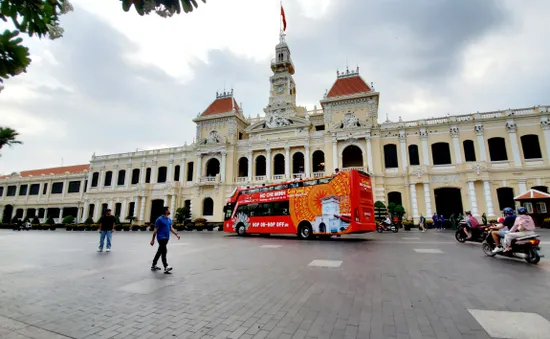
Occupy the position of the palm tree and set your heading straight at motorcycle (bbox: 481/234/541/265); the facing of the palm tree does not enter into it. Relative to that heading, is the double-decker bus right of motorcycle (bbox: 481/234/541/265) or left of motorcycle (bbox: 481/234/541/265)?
left

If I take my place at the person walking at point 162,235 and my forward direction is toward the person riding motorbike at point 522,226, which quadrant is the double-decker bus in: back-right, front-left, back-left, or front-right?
front-left

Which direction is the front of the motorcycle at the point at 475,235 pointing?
to the viewer's left

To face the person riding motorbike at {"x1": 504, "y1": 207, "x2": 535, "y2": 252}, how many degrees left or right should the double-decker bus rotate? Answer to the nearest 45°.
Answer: approximately 180°

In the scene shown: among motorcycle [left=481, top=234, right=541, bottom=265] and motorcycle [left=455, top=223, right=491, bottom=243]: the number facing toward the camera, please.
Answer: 0

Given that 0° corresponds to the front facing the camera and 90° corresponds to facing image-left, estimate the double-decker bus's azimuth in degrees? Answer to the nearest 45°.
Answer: approximately 135°

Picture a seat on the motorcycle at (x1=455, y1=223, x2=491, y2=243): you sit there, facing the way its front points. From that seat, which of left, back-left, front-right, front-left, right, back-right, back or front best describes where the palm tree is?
front

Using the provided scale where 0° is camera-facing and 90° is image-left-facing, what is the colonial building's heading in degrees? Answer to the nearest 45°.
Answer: approximately 45°

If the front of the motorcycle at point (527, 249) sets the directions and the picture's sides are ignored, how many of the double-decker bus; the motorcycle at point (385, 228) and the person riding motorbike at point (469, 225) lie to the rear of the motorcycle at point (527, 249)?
0

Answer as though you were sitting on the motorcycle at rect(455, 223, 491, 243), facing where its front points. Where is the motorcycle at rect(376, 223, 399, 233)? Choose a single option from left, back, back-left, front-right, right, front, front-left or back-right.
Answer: front-right

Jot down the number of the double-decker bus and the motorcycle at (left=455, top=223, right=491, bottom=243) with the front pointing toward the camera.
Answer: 0

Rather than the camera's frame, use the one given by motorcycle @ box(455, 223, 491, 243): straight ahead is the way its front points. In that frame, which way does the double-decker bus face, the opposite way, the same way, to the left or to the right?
the same way

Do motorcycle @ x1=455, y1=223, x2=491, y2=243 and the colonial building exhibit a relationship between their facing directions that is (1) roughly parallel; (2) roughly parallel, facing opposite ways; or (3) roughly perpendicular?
roughly perpendicular

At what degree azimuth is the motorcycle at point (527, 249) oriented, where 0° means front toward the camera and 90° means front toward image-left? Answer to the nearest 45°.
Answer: approximately 135°

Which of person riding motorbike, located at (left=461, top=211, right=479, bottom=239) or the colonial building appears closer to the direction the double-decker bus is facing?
the colonial building

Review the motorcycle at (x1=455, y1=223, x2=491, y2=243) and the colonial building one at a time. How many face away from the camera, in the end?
0

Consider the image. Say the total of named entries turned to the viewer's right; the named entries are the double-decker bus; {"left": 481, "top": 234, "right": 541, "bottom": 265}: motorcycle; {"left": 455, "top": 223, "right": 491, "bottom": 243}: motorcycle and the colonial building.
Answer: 0

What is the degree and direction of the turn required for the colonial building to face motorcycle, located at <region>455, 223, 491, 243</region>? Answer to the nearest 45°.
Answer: approximately 45° to its left

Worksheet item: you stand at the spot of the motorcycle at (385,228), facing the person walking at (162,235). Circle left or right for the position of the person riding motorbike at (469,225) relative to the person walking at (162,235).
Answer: left
